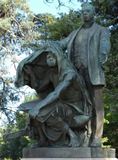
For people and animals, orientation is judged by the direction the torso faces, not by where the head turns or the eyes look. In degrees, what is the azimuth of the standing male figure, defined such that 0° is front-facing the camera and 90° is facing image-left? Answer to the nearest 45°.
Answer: approximately 45°
